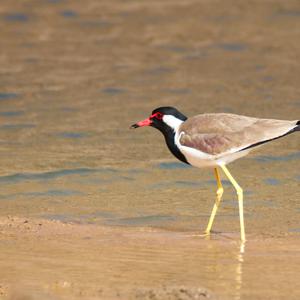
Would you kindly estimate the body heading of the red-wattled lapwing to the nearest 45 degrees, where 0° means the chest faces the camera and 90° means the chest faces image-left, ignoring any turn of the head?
approximately 90°
